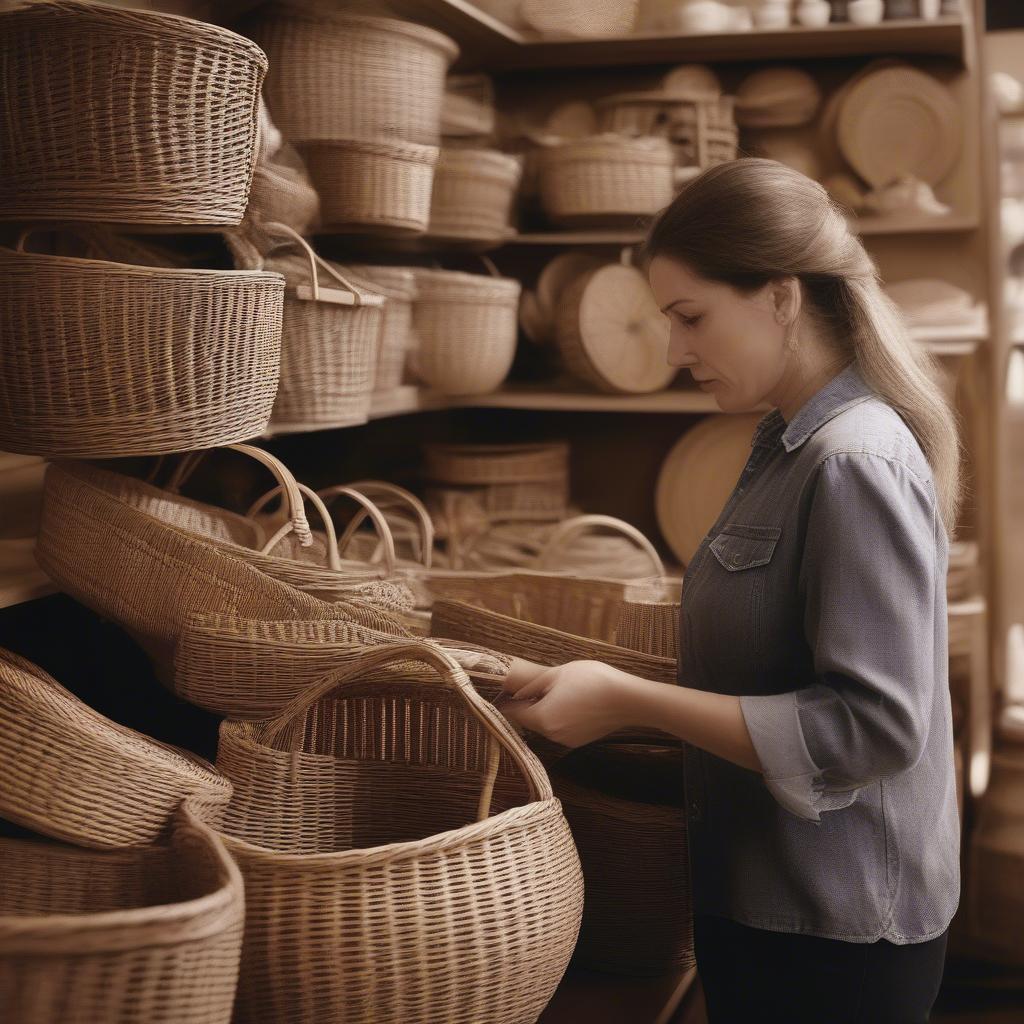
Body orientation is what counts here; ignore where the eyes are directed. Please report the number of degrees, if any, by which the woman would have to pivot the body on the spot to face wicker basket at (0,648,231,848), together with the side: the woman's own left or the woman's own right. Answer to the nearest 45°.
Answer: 0° — they already face it

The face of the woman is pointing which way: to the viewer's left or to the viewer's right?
to the viewer's left

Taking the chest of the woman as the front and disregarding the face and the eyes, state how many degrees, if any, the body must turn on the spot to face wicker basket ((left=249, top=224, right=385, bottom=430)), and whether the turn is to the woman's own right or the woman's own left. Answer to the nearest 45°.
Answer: approximately 45° to the woman's own right

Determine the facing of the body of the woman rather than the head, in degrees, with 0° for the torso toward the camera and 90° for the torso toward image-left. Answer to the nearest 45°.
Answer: approximately 90°

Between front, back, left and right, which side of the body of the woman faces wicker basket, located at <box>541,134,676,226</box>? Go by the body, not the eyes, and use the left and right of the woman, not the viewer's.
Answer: right

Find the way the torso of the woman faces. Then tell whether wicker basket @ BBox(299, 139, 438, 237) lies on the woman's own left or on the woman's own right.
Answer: on the woman's own right
